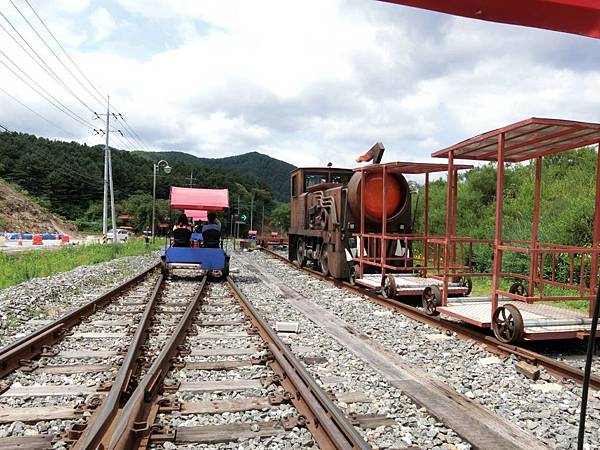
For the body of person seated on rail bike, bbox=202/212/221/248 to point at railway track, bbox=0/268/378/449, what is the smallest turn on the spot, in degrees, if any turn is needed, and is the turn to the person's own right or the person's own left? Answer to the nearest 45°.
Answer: approximately 180°

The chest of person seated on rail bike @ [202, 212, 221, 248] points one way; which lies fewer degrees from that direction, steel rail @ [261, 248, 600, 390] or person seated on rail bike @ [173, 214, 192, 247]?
the person seated on rail bike

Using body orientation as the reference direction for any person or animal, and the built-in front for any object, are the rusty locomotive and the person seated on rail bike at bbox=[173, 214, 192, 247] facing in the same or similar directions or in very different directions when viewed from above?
very different directions

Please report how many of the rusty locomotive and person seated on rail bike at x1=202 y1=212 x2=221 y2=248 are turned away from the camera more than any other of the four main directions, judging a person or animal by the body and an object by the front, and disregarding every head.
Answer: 1

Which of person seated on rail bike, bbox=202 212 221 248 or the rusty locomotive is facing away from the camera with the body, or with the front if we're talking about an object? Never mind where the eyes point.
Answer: the person seated on rail bike

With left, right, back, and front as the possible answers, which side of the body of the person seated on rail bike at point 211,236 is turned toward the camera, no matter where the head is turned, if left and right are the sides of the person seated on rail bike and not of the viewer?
back

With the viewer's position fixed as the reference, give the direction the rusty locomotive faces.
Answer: facing the viewer and to the right of the viewer

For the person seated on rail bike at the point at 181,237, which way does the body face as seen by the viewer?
away from the camera

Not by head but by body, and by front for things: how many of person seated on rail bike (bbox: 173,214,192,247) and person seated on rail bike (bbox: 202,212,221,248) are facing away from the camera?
2

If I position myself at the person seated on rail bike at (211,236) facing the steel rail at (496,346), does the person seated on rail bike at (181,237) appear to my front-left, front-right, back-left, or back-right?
back-right

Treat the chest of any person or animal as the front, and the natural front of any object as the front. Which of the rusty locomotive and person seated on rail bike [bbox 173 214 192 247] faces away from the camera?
the person seated on rail bike

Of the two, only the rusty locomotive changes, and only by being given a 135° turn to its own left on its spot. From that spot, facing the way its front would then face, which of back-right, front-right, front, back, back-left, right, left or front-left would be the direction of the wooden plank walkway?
back

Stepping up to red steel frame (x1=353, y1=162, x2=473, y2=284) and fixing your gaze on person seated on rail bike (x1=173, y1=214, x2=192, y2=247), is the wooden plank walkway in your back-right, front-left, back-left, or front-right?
back-left

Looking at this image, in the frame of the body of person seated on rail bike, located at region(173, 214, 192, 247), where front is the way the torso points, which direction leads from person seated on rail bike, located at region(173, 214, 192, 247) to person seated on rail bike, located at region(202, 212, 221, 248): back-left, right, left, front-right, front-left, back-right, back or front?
right
